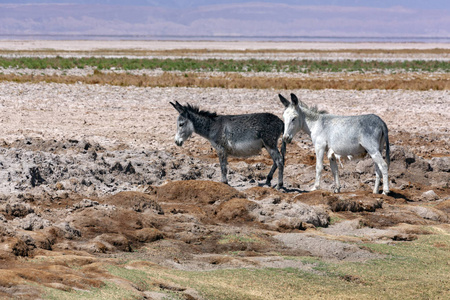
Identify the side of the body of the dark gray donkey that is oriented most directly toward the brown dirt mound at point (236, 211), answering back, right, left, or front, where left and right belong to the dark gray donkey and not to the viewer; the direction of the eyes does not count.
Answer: left

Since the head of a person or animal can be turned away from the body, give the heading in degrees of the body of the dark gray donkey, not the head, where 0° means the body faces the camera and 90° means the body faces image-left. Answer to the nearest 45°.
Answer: approximately 90°

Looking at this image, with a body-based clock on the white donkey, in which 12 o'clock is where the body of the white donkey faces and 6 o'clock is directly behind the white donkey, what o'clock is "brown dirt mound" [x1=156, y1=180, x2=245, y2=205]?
The brown dirt mound is roughly at 11 o'clock from the white donkey.

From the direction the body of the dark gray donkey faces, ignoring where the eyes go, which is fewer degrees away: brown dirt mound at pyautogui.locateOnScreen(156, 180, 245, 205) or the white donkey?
the brown dirt mound

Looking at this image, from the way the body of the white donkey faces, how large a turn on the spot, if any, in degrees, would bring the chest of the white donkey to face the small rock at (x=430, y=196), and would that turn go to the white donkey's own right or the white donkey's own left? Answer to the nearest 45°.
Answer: approximately 180°

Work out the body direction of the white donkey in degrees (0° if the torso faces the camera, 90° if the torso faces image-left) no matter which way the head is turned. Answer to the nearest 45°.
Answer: approximately 90°

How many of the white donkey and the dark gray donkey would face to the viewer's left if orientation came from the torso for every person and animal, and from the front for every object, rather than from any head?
2

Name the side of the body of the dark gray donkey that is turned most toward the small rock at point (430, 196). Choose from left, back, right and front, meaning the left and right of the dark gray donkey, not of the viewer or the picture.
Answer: back
